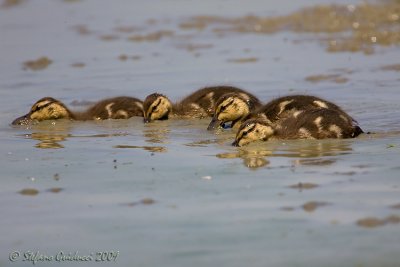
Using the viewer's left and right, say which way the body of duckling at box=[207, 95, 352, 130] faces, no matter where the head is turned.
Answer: facing to the left of the viewer

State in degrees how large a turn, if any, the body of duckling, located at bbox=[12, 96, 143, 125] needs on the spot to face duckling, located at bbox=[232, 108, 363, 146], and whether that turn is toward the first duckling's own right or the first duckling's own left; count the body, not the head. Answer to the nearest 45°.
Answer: approximately 135° to the first duckling's own left

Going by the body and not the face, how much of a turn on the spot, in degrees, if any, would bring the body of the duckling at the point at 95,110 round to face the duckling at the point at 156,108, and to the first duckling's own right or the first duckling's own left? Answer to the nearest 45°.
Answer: approximately 135° to the first duckling's own left

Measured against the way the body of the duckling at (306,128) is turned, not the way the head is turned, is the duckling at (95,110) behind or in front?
in front

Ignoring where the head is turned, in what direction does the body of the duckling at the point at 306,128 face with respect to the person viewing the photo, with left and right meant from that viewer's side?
facing to the left of the viewer

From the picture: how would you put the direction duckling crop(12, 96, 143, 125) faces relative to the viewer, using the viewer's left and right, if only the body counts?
facing to the left of the viewer

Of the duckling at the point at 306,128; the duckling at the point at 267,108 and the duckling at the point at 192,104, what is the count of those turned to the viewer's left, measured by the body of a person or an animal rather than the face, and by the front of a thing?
3

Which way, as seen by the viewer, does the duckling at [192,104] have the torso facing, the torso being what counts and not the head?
to the viewer's left
